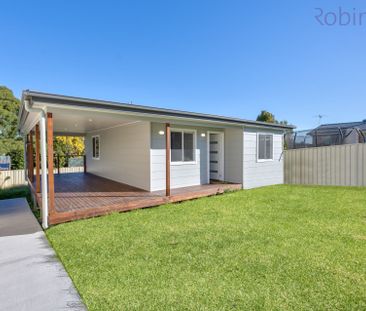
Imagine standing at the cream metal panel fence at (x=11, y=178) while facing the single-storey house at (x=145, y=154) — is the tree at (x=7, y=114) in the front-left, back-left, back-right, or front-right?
back-left

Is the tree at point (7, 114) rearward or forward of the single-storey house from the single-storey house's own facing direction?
rearward

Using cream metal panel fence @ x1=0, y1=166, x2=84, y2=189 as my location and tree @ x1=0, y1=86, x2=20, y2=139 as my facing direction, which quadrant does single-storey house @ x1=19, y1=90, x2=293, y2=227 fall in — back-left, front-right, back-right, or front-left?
back-right
